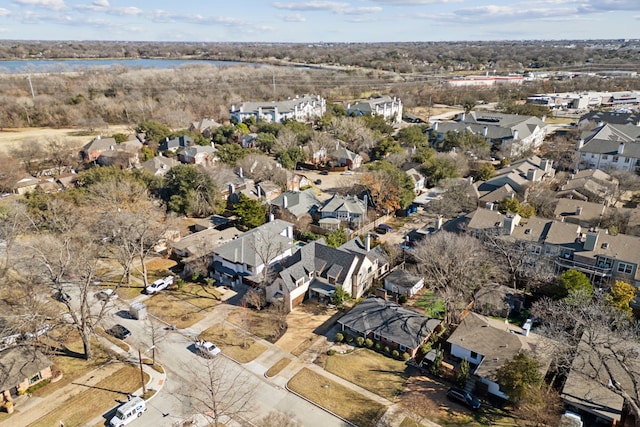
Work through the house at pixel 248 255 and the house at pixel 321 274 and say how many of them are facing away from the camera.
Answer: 0

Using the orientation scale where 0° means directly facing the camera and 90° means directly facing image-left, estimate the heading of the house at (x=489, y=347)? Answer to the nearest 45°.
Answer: approximately 45°

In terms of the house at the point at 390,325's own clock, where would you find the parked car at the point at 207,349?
The parked car is roughly at 1 o'clock from the house.

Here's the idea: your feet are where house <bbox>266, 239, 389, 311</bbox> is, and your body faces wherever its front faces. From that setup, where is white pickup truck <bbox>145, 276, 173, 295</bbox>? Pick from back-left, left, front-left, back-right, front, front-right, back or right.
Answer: front-right

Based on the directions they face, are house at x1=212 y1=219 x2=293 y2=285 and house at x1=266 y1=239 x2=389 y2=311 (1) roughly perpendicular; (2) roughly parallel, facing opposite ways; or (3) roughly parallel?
roughly parallel

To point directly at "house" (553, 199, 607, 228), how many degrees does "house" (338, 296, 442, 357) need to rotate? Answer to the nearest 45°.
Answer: approximately 180°

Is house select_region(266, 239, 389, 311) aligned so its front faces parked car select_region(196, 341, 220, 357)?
yes

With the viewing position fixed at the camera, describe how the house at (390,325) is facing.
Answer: facing the viewer and to the left of the viewer

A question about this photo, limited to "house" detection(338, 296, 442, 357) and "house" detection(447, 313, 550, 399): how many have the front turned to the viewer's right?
0

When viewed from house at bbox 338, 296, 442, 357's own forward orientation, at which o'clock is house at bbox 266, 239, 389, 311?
house at bbox 266, 239, 389, 311 is roughly at 3 o'clock from house at bbox 338, 296, 442, 357.

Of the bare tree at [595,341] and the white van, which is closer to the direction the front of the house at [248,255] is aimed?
the white van

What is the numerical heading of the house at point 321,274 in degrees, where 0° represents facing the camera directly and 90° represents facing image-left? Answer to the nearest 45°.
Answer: approximately 45°

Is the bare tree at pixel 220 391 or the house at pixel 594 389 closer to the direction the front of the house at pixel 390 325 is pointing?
the bare tree

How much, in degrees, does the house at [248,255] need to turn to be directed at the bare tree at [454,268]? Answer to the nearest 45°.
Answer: approximately 90° to its left

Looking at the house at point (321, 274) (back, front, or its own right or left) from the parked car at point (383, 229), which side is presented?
back

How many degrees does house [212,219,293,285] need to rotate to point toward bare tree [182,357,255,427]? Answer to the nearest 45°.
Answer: approximately 45° to its left

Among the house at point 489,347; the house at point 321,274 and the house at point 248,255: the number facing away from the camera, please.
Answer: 0

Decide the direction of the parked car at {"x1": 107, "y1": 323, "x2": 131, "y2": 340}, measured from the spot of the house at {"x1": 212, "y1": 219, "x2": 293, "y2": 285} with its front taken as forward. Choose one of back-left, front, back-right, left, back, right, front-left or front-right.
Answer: front

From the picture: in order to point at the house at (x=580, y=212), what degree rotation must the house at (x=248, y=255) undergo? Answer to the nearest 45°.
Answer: approximately 135° to its left
